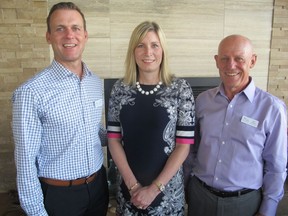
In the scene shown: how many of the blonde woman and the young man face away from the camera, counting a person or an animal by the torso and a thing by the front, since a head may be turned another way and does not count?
0

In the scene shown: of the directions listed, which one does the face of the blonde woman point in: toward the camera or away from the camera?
toward the camera

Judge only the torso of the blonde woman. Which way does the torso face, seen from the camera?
toward the camera

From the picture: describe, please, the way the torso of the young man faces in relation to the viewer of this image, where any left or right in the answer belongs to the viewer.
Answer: facing the viewer and to the right of the viewer
